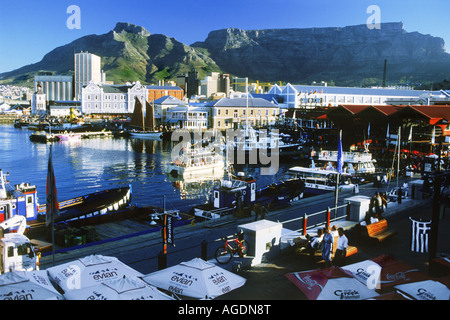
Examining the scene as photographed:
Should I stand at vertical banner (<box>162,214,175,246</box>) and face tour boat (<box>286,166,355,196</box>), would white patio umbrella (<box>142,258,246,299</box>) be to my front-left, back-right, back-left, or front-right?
back-right

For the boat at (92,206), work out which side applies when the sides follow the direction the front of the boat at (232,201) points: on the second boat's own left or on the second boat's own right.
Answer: on the second boat's own left
